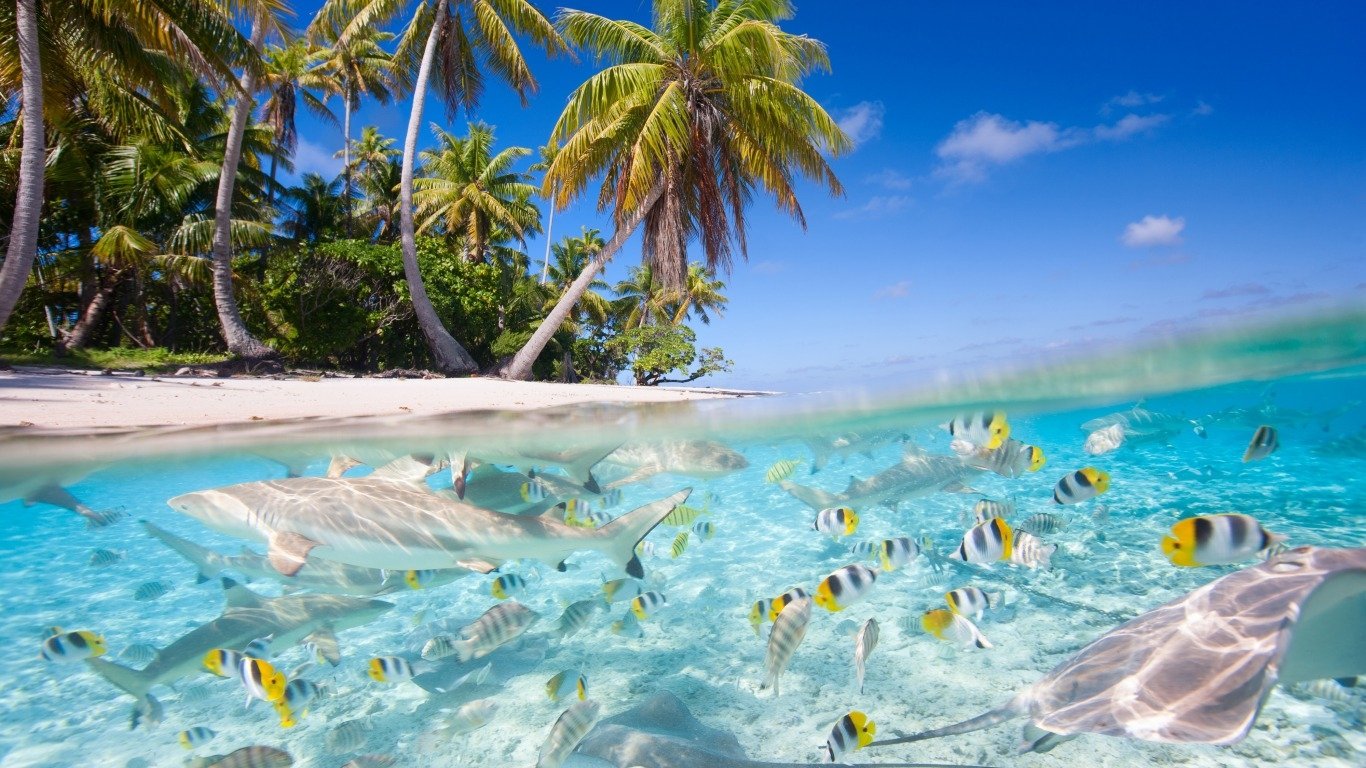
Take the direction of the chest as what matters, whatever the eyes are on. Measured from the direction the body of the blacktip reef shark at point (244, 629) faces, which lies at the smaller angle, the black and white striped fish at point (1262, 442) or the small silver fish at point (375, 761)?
the black and white striped fish

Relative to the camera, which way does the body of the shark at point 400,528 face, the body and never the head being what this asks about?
to the viewer's left

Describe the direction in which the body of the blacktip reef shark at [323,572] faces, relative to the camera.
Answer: to the viewer's right

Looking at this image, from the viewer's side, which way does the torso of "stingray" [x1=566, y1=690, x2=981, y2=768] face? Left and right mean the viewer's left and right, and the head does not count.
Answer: facing to the left of the viewer

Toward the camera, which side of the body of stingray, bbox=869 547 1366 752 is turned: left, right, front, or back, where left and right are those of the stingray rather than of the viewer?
right

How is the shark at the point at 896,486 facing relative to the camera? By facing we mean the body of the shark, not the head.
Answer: to the viewer's right

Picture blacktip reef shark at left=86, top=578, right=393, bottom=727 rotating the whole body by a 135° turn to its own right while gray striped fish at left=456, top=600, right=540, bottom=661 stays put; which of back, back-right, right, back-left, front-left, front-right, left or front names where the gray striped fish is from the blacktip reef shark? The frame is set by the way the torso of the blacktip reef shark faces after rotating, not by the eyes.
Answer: left

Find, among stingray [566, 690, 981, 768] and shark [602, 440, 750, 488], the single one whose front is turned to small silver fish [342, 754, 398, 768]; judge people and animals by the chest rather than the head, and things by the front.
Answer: the stingray

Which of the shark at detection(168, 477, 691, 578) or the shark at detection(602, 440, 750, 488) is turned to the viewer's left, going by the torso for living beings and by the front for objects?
the shark at detection(168, 477, 691, 578)
